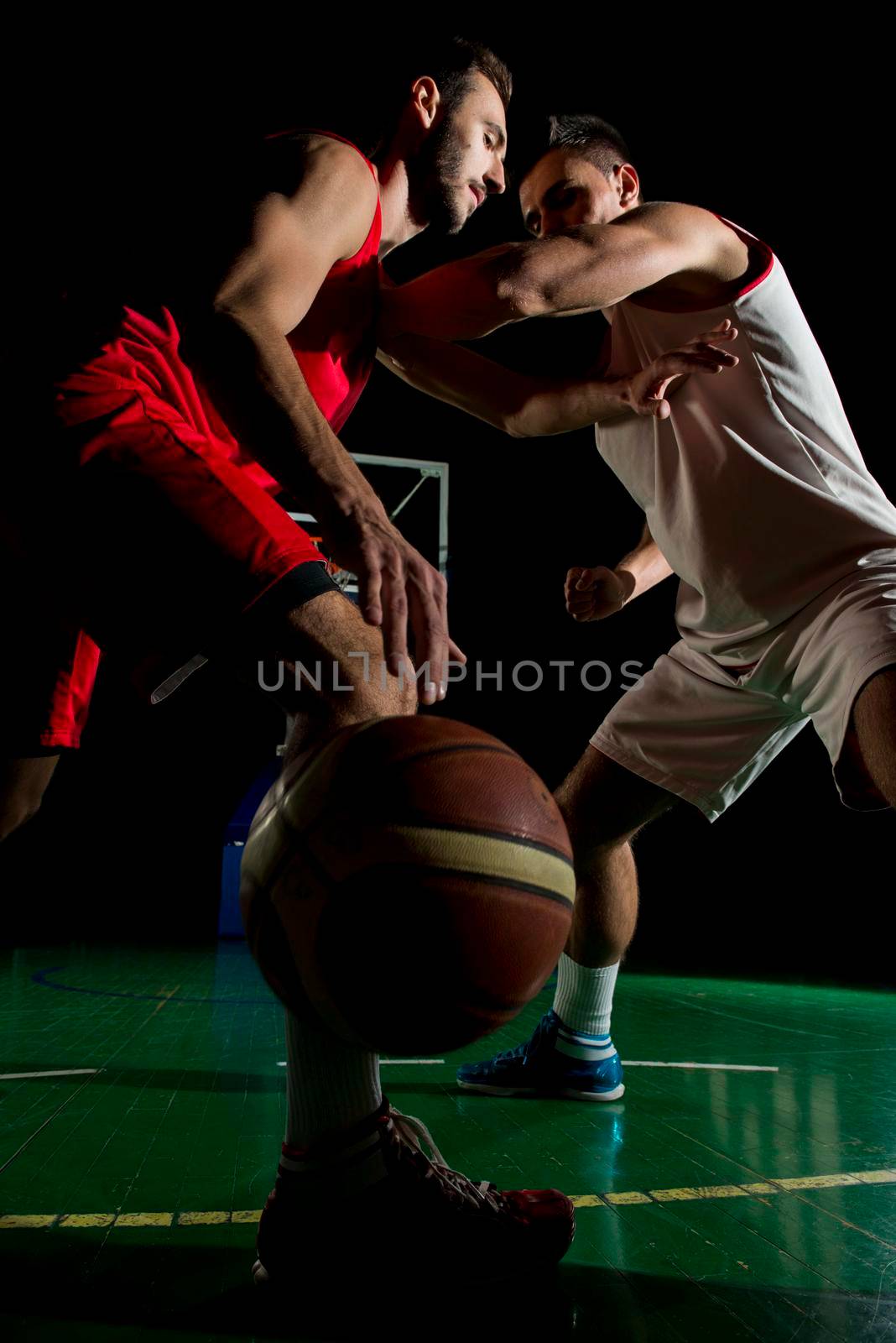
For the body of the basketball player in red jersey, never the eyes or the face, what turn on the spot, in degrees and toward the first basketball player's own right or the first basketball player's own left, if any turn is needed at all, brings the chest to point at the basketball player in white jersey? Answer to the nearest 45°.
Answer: approximately 45° to the first basketball player's own left

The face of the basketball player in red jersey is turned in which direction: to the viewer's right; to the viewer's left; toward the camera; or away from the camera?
to the viewer's right

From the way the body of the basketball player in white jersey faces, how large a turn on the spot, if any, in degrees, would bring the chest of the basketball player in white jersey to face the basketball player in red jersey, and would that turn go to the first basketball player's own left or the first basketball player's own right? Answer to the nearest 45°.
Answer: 0° — they already face them

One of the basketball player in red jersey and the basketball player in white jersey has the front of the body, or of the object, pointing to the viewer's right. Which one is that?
the basketball player in red jersey

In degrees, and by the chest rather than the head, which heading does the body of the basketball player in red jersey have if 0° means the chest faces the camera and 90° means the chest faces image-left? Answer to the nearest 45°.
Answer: approximately 270°

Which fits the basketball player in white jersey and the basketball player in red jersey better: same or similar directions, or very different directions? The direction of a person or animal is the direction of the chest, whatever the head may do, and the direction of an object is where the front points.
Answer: very different directions

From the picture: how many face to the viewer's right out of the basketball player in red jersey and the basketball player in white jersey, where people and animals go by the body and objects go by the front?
1

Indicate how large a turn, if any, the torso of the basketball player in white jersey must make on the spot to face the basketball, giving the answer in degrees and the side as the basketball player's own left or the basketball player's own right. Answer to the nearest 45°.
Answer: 0° — they already face it

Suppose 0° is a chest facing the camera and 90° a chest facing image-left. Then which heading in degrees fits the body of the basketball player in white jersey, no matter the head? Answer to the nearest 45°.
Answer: approximately 45°

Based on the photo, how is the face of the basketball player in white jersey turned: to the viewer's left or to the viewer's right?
to the viewer's left
